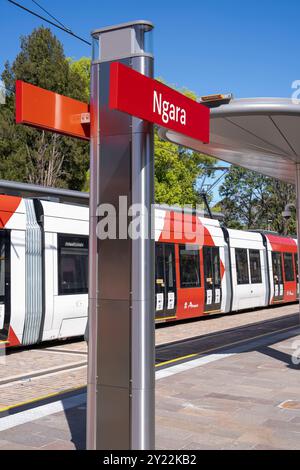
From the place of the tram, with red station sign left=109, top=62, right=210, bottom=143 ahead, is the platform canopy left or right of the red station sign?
left

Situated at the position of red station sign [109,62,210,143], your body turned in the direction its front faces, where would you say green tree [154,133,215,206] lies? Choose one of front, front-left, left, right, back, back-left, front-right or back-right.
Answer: back-left

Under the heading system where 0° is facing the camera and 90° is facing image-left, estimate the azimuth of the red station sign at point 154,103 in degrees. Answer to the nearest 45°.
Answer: approximately 315°

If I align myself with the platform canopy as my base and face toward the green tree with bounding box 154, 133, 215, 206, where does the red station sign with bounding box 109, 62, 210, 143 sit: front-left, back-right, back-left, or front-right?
back-left

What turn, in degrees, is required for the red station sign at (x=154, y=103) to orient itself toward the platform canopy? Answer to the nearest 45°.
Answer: approximately 135° to its left
